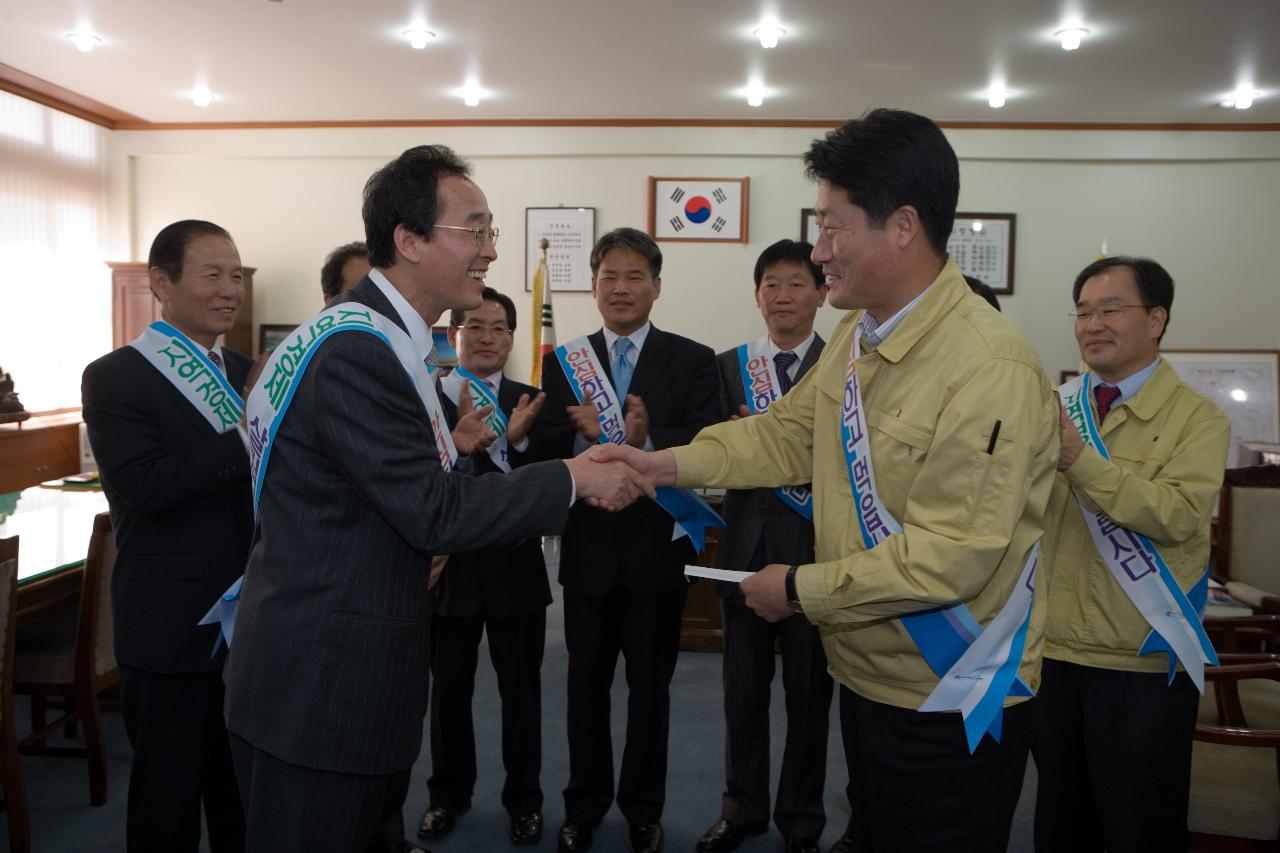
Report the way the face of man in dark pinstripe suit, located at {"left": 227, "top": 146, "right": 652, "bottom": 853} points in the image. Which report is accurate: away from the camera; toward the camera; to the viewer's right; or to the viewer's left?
to the viewer's right

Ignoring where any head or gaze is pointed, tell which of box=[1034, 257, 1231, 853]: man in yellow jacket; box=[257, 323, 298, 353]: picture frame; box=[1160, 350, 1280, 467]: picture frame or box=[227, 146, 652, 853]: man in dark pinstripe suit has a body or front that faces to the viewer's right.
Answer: the man in dark pinstripe suit

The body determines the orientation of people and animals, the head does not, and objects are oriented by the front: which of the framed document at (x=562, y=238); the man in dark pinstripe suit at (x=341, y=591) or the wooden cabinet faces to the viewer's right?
the man in dark pinstripe suit

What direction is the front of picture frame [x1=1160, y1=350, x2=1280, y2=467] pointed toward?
toward the camera

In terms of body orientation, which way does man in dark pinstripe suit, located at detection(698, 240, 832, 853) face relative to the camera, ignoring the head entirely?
toward the camera

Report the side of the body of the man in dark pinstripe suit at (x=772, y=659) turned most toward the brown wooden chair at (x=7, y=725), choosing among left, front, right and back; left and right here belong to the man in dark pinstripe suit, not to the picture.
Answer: right

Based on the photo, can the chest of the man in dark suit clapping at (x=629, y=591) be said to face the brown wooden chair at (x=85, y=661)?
no

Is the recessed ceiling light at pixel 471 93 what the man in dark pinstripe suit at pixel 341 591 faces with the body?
no

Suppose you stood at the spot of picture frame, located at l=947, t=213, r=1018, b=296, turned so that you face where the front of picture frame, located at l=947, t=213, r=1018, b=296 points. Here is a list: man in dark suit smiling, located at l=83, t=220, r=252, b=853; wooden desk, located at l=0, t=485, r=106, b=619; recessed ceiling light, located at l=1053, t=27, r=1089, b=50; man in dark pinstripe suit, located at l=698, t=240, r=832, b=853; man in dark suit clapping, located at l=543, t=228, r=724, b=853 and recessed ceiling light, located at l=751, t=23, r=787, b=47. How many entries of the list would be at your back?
0

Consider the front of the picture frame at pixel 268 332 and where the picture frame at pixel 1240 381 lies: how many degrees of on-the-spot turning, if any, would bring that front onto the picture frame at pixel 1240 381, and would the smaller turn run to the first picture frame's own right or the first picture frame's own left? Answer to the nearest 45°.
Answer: approximately 45° to the first picture frame's own left

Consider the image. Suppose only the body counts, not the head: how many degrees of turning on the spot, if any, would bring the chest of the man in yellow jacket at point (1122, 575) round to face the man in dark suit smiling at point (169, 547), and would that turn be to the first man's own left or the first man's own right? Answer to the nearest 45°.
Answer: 0° — they already face them

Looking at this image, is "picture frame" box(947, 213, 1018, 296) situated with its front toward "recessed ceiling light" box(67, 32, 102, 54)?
no

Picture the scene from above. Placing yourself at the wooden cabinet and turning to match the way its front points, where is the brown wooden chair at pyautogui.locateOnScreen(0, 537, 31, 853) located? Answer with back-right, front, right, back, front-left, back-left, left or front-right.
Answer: front

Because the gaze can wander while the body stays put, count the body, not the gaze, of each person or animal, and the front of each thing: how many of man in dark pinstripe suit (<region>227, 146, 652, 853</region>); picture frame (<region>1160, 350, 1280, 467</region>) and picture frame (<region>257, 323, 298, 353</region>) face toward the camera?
2

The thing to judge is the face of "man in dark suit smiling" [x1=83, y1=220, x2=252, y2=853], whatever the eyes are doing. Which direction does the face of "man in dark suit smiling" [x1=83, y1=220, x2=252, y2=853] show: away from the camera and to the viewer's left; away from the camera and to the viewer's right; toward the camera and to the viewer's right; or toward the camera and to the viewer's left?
toward the camera and to the viewer's right

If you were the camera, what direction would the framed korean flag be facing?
facing the viewer

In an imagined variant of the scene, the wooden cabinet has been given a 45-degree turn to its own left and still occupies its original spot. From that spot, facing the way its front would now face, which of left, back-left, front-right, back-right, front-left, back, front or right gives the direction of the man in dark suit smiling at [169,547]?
front-right

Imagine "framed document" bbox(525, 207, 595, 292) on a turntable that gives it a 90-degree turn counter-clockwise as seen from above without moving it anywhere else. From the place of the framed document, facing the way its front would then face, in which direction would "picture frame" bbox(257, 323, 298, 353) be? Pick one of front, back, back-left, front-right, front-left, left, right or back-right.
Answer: back

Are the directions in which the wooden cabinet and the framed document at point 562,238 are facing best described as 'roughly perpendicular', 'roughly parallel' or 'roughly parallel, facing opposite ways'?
roughly parallel

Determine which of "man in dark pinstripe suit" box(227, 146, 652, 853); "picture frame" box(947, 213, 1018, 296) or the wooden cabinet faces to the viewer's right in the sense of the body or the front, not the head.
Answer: the man in dark pinstripe suit
